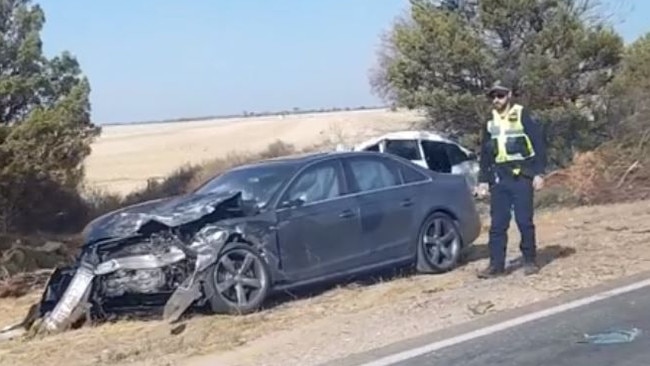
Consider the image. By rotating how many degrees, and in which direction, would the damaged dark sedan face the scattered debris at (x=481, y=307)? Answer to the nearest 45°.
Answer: approximately 90° to its left

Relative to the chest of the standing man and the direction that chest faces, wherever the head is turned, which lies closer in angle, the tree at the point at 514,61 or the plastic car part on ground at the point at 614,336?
the plastic car part on ground

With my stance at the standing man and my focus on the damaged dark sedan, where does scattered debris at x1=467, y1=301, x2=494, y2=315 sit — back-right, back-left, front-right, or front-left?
front-left

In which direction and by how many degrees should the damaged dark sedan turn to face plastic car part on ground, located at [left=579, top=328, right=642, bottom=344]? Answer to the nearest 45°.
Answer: approximately 90° to its left

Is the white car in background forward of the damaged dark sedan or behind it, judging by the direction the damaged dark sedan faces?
behind

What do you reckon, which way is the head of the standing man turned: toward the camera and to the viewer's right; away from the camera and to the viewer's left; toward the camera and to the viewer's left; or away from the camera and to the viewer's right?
toward the camera and to the viewer's left

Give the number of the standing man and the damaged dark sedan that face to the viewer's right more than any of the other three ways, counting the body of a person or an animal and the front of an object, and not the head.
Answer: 0

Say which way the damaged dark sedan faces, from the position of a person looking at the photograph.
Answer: facing the viewer and to the left of the viewer

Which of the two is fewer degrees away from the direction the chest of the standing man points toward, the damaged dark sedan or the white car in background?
the damaged dark sedan

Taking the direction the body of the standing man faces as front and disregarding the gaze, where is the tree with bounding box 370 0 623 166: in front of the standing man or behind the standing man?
behind

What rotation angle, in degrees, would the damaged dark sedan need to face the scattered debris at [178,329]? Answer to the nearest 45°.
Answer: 0° — it already faces it
